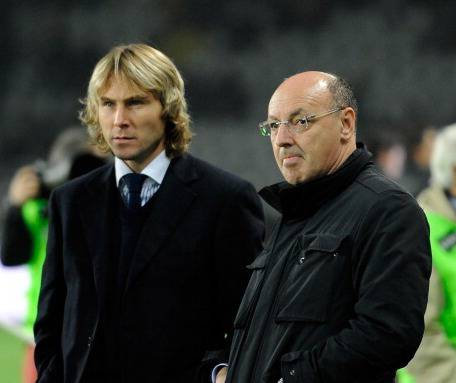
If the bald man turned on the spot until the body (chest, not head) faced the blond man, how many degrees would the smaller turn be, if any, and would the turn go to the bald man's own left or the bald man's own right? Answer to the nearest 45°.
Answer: approximately 90° to the bald man's own right

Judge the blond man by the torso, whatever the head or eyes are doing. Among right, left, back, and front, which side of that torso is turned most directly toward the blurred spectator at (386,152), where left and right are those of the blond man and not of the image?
back

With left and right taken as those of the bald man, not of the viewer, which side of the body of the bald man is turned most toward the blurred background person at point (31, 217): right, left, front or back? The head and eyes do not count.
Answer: right

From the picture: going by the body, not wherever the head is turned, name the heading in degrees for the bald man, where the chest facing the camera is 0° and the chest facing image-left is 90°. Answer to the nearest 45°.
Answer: approximately 45°

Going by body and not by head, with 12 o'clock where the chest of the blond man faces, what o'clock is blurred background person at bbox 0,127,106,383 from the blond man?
The blurred background person is roughly at 4 o'clock from the blond man.

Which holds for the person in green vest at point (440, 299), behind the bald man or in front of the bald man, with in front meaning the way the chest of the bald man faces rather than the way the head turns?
behind

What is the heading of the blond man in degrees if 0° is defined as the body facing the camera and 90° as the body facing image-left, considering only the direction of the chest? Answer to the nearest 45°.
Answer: approximately 45°
